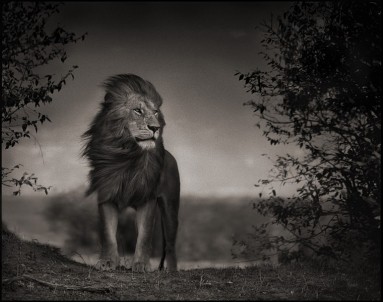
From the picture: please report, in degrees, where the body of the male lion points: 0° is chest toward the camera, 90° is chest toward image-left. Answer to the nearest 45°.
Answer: approximately 45°

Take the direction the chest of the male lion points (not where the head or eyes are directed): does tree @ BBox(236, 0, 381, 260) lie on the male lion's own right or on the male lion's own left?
on the male lion's own left
